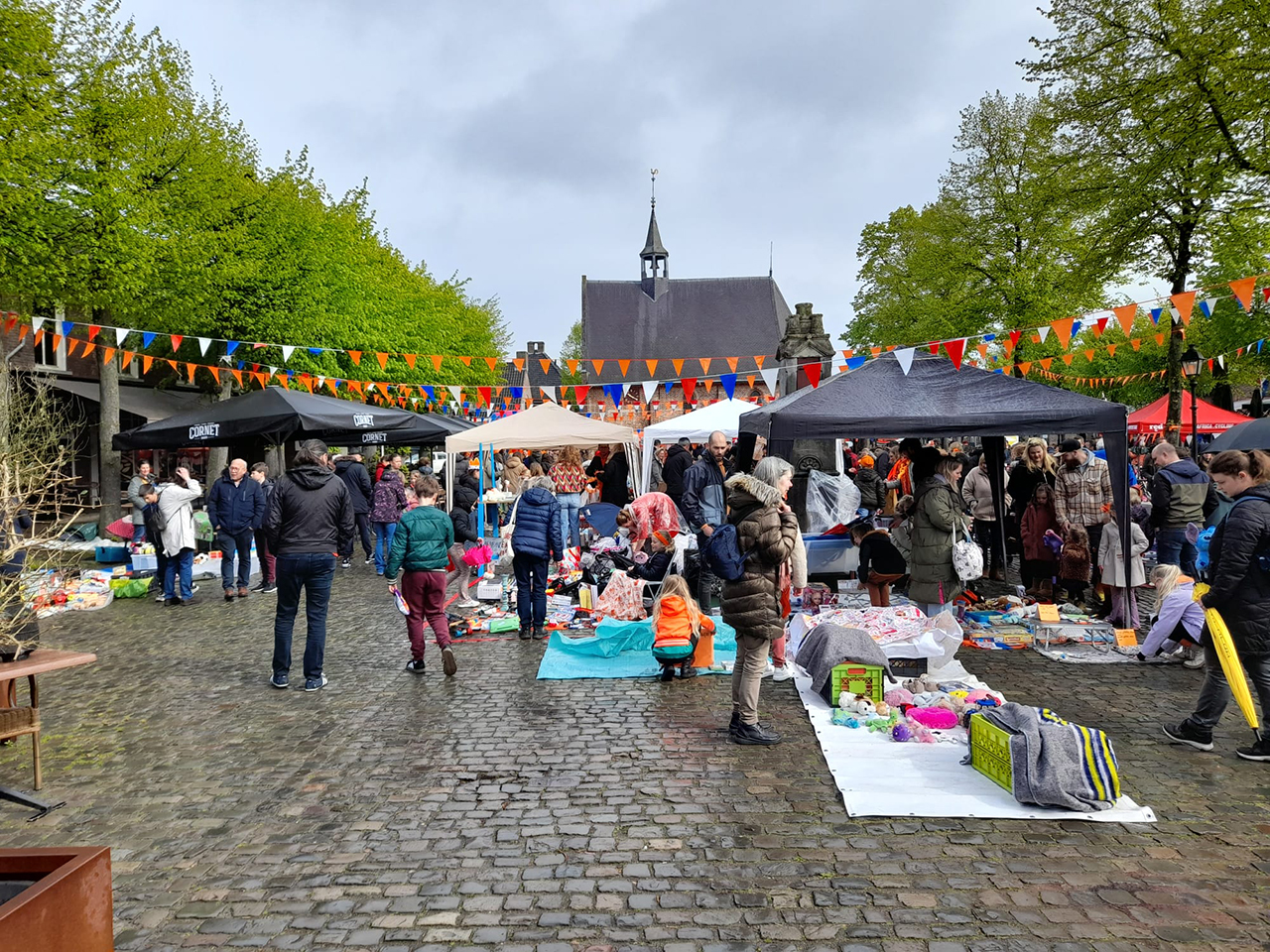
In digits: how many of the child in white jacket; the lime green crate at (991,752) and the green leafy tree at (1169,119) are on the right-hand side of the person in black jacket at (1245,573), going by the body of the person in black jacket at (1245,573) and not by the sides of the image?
2

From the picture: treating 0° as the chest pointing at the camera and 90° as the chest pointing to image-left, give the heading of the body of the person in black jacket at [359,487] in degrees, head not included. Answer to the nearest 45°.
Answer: approximately 225°

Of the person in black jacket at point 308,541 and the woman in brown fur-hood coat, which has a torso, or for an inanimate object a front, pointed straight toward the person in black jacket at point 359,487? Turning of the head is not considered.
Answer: the person in black jacket at point 308,541

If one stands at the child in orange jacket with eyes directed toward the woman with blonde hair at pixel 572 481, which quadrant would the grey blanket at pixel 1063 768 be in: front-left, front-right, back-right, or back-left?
back-right

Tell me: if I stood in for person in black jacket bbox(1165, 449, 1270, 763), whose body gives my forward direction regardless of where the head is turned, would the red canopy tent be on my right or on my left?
on my right

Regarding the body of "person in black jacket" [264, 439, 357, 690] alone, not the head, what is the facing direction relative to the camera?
away from the camera

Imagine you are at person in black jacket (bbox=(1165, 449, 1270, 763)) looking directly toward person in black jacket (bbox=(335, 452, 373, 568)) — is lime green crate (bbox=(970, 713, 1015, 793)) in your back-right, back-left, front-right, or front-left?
front-left

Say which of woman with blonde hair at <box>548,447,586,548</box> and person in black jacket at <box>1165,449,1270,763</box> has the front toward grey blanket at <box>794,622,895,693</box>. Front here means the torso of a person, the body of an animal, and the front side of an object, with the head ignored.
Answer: the person in black jacket

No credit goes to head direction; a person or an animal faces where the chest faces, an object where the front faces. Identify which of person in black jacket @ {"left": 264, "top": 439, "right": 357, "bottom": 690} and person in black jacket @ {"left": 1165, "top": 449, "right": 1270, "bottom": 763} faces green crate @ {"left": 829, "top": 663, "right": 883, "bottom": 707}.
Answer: person in black jacket @ {"left": 1165, "top": 449, "right": 1270, "bottom": 763}

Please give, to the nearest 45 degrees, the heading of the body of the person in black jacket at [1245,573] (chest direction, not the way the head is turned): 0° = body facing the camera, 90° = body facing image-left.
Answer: approximately 90°

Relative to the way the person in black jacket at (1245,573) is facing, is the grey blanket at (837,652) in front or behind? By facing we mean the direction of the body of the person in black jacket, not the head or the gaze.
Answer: in front
